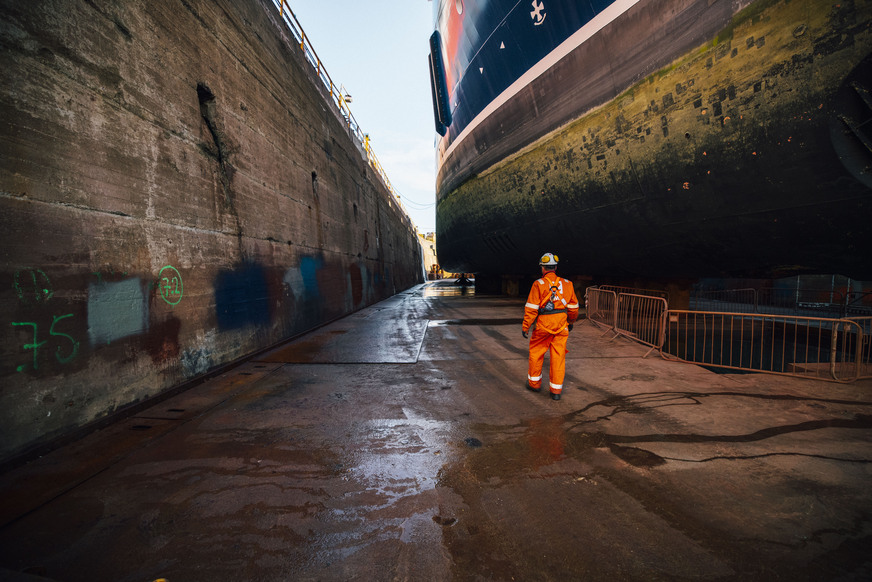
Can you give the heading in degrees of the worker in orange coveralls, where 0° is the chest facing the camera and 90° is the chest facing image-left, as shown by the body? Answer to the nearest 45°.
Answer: approximately 180°

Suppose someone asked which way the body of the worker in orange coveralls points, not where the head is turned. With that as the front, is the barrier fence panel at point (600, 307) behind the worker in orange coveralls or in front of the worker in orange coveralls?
in front

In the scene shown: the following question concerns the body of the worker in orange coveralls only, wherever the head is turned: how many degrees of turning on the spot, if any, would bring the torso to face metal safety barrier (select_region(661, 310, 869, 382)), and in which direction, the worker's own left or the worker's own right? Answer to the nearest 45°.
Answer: approximately 45° to the worker's own right
